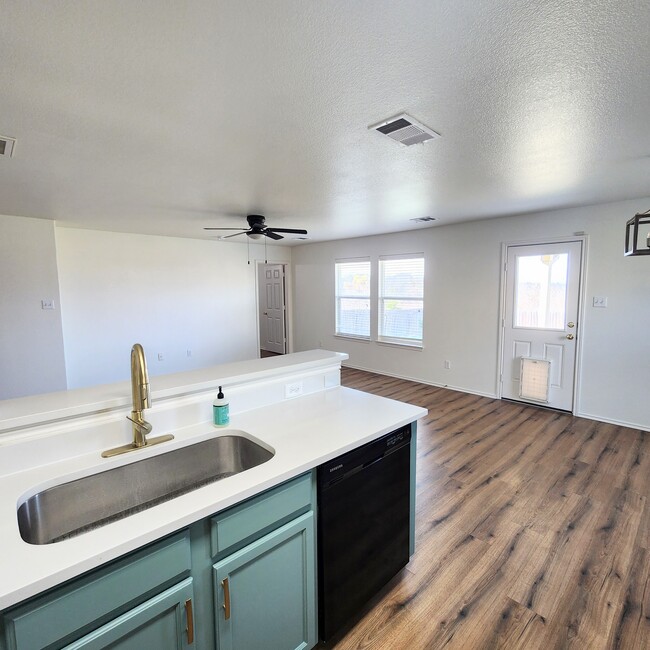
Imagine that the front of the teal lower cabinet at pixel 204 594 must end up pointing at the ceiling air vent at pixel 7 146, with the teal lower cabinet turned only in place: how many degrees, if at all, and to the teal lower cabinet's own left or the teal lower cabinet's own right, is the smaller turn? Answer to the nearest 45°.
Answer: approximately 180°

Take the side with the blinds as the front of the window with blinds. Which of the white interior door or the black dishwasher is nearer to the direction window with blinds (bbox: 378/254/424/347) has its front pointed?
the black dishwasher

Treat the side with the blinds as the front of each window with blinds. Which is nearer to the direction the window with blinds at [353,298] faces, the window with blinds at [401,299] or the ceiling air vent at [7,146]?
the ceiling air vent

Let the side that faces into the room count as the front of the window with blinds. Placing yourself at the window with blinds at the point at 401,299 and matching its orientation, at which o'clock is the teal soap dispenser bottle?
The teal soap dispenser bottle is roughly at 11 o'clock from the window with blinds.

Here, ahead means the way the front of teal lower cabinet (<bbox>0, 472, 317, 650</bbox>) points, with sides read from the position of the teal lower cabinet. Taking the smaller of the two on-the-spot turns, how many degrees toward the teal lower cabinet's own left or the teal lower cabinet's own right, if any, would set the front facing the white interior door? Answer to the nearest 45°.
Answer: approximately 135° to the teal lower cabinet's own left

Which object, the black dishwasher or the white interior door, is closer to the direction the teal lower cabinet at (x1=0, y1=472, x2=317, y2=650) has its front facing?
the black dishwasher

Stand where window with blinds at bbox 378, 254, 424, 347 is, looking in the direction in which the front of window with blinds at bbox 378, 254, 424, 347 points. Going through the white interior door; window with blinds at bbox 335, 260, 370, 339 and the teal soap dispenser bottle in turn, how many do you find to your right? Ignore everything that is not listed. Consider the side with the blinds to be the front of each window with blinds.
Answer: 2

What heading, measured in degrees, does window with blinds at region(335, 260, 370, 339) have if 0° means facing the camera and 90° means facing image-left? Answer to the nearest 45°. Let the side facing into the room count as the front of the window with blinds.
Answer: approximately 45°
